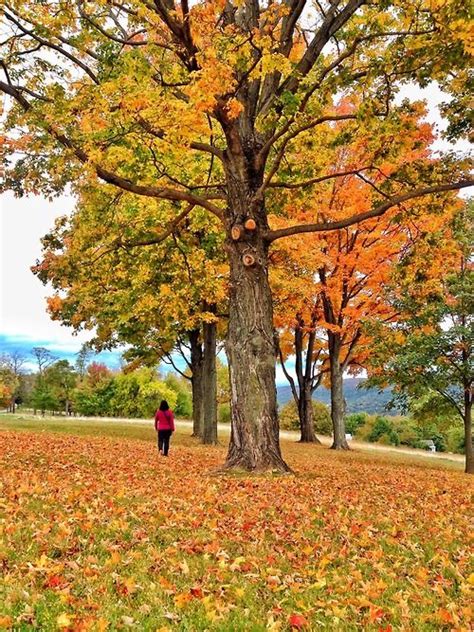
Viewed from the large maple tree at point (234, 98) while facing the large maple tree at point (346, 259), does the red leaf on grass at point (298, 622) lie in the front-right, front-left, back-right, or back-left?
back-right

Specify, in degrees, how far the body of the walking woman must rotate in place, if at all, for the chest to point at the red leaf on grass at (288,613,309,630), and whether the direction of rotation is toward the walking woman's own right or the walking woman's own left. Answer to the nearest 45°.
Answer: approximately 180°

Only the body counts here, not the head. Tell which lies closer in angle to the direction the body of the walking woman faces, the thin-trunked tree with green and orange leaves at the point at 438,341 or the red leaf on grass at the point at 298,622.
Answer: the thin-trunked tree with green and orange leaves

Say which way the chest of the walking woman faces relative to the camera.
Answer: away from the camera

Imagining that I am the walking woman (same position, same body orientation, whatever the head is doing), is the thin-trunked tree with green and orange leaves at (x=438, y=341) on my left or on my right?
on my right
